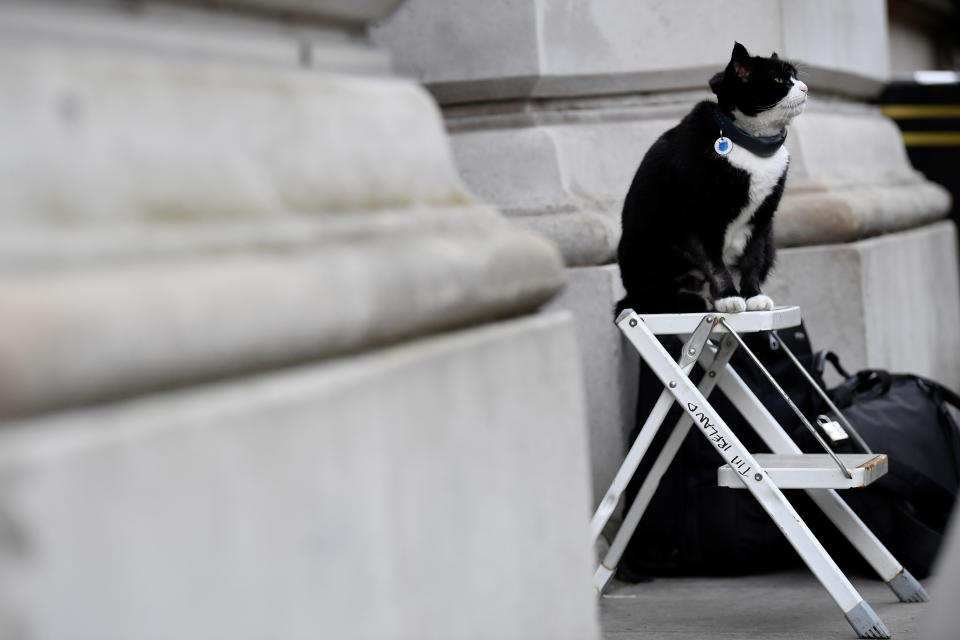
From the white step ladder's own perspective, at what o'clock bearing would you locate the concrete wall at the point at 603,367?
The concrete wall is roughly at 8 o'clock from the white step ladder.

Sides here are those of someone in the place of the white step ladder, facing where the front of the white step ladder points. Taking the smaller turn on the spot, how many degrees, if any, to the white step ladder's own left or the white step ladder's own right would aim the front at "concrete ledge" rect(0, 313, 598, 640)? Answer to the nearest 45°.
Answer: approximately 90° to the white step ladder's own right

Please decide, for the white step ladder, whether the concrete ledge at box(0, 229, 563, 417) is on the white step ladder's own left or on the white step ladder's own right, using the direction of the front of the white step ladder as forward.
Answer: on the white step ladder's own right

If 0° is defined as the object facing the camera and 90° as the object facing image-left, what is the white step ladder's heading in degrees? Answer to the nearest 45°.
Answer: approximately 270°

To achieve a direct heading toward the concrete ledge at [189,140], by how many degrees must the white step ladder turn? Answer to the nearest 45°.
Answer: approximately 90° to its right

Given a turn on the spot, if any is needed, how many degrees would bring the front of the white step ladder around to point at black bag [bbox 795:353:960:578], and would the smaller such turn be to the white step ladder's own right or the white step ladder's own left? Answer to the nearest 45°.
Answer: approximately 45° to the white step ladder's own left
